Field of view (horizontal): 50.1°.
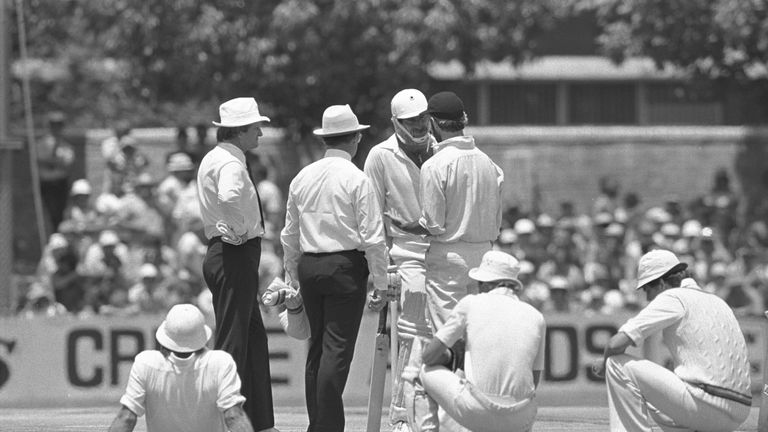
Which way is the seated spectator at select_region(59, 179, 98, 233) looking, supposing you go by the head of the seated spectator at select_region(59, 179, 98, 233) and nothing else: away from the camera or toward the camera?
toward the camera

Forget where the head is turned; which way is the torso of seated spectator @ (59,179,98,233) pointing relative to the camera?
toward the camera

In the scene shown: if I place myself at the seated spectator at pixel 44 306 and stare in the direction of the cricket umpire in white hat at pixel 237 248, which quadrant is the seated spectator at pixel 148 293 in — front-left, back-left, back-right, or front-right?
front-left

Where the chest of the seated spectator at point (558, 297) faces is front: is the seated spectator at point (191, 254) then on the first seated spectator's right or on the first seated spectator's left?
on the first seated spectator's right

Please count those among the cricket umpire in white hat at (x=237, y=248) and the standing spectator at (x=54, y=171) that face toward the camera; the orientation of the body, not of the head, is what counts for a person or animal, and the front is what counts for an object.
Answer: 1

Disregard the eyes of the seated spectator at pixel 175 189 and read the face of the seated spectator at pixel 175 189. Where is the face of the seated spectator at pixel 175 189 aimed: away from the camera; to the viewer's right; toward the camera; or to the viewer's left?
toward the camera

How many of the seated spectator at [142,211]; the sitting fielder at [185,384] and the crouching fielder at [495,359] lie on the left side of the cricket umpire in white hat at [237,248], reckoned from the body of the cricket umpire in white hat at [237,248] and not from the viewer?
1

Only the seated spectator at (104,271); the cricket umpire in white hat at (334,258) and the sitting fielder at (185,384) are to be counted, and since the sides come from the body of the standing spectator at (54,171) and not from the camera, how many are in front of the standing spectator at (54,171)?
3

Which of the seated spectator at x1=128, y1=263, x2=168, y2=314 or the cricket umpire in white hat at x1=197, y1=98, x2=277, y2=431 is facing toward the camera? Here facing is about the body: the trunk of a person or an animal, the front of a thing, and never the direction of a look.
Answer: the seated spectator

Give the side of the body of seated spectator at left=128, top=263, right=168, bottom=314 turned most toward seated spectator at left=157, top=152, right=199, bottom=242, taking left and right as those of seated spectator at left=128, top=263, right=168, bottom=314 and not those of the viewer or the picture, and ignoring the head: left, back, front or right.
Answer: back

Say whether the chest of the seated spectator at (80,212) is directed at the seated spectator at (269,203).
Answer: no

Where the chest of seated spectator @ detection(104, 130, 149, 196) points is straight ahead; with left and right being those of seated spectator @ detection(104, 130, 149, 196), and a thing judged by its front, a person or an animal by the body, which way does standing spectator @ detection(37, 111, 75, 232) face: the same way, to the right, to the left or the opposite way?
the same way

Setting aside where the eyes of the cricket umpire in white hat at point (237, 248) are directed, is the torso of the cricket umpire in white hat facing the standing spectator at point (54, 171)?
no

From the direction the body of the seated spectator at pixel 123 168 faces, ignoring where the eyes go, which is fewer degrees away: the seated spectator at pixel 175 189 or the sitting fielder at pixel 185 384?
the sitting fielder

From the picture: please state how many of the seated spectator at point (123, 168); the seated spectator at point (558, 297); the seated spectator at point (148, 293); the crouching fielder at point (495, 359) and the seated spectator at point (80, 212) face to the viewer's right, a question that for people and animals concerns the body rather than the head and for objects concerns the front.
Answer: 0

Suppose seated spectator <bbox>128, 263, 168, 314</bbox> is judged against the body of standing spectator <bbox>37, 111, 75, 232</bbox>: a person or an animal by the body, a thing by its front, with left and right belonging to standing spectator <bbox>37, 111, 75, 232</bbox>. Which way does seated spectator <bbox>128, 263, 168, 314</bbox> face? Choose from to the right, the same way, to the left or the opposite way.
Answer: the same way

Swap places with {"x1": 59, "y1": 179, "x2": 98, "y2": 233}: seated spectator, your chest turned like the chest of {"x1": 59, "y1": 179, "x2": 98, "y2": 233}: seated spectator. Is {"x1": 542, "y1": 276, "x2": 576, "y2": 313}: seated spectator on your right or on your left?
on your left

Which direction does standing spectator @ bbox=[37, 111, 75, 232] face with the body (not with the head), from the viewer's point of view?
toward the camera

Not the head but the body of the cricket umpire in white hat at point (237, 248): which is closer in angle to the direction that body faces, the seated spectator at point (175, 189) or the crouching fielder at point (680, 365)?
the crouching fielder

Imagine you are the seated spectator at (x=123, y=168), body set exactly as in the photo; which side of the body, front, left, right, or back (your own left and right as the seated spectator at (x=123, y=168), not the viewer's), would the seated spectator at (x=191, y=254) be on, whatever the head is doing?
front
